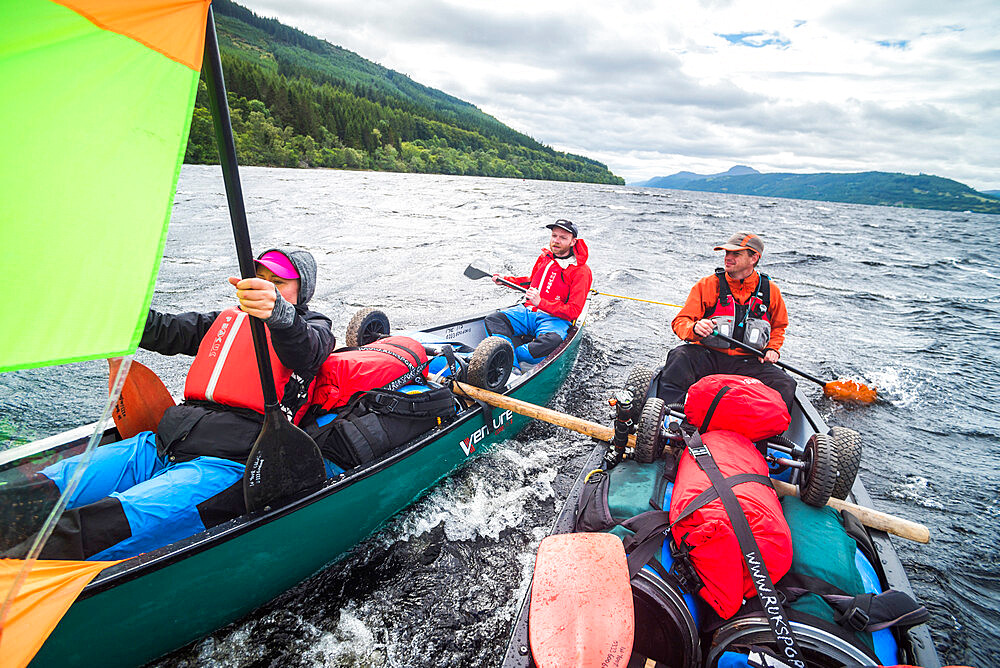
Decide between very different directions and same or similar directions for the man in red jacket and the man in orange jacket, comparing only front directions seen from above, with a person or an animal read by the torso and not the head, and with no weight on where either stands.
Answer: same or similar directions

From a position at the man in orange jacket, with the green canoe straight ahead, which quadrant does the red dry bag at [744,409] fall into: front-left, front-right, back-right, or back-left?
front-left

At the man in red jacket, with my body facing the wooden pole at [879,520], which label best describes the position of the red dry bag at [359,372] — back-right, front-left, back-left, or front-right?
front-right

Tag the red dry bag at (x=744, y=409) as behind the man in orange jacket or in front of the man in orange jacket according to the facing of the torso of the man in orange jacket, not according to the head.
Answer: in front

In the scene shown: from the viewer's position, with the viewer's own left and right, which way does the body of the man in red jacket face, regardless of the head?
facing the viewer and to the left of the viewer

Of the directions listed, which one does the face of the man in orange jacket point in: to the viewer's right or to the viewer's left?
to the viewer's left

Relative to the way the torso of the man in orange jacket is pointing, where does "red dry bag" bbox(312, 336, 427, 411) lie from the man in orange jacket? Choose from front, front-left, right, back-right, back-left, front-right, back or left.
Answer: front-right

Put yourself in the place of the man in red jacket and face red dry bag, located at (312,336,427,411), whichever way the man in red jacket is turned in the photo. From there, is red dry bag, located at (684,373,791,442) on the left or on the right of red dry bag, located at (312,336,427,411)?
left

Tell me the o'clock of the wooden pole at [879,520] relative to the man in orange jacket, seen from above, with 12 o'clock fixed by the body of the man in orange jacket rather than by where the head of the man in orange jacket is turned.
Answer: The wooden pole is roughly at 11 o'clock from the man in orange jacket.

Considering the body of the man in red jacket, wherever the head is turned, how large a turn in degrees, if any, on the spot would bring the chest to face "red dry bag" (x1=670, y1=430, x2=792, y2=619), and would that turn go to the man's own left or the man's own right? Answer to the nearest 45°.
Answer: approximately 45° to the man's own left

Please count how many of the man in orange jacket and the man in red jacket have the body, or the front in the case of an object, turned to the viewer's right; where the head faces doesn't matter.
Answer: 0

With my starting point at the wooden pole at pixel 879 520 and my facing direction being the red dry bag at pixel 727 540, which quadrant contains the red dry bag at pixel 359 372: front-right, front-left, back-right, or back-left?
front-right

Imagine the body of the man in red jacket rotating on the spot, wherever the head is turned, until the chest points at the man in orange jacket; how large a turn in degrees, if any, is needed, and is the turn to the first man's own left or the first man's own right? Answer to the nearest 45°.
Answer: approximately 90° to the first man's own left

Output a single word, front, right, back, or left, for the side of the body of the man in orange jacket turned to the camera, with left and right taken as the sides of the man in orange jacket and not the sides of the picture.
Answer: front
